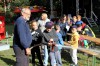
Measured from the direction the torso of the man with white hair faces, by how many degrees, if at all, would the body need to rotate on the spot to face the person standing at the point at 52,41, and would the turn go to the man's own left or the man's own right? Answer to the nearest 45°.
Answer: approximately 45° to the man's own left

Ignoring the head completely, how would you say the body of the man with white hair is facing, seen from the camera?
to the viewer's right
